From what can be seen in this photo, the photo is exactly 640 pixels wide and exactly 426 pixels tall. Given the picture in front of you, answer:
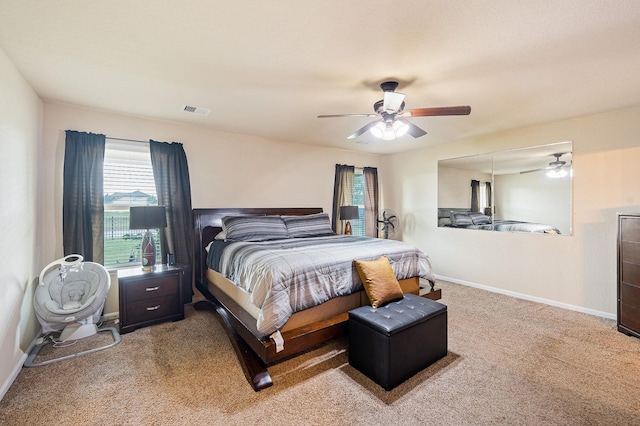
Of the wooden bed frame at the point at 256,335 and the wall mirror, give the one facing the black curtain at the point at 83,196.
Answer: the wall mirror

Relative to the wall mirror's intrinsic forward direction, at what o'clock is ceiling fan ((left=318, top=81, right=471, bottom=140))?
The ceiling fan is roughly at 11 o'clock from the wall mirror.

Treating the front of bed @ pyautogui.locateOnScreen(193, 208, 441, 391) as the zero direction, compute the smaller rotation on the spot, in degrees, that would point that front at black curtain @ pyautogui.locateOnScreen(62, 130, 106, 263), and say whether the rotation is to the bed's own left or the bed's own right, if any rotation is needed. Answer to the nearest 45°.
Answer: approximately 135° to the bed's own right

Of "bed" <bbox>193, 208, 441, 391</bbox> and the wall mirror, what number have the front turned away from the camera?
0

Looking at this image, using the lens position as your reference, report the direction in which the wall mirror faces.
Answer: facing the viewer and to the left of the viewer

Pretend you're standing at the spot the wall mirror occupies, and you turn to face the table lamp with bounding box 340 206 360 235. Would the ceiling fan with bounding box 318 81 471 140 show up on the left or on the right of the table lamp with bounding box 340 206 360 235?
left

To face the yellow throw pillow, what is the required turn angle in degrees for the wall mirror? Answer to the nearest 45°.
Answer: approximately 45° to its left

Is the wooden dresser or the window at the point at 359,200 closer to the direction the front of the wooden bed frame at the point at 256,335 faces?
the wooden dresser

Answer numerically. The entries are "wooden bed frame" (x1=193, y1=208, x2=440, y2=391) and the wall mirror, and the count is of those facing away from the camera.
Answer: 0

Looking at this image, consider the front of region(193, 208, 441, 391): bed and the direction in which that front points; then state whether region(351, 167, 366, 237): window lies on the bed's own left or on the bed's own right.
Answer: on the bed's own left

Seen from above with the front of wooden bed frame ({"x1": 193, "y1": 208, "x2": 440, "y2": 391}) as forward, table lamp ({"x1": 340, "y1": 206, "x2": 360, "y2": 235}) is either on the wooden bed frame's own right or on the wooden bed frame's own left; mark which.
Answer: on the wooden bed frame's own left

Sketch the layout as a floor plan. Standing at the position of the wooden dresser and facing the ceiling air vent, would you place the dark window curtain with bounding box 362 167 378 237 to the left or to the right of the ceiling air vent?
right

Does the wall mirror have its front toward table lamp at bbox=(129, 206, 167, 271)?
yes

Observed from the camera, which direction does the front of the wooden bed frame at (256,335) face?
facing the viewer and to the right of the viewer

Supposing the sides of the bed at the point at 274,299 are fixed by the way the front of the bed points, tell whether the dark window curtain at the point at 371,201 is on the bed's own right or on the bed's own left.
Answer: on the bed's own left

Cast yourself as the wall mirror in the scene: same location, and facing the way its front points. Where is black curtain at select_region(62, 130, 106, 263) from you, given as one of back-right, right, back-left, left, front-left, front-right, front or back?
front
